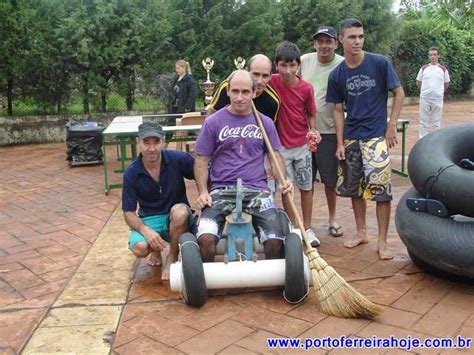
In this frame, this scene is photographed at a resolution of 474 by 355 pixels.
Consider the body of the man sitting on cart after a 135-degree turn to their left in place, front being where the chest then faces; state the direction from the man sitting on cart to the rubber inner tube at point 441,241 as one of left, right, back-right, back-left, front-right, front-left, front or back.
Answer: front-right

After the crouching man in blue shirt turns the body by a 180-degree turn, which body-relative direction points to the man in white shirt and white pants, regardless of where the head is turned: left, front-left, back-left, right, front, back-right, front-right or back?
front-right

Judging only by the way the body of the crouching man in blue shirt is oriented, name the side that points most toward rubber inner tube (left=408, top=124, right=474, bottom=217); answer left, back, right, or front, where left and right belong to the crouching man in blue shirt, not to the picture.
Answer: left

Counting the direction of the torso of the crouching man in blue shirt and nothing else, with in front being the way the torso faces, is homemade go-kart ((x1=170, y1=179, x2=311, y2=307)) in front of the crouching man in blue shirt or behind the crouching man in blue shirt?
in front

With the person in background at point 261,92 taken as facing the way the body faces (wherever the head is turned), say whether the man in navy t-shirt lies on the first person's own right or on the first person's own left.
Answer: on the first person's own left
